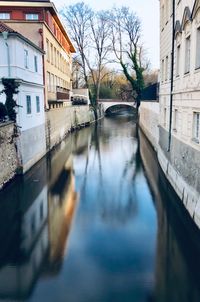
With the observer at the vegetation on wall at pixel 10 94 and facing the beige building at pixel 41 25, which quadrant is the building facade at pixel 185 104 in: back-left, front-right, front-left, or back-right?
back-right

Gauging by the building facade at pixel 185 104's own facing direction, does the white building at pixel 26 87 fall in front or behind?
in front

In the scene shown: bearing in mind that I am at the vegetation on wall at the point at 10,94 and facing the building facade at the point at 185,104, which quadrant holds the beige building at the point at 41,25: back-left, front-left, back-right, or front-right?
back-left

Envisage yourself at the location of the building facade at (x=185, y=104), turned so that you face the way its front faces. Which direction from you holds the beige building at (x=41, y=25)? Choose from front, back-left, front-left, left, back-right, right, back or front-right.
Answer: front-right

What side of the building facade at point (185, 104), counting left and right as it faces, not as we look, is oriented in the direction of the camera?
left

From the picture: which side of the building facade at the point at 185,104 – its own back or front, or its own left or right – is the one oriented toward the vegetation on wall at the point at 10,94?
front
